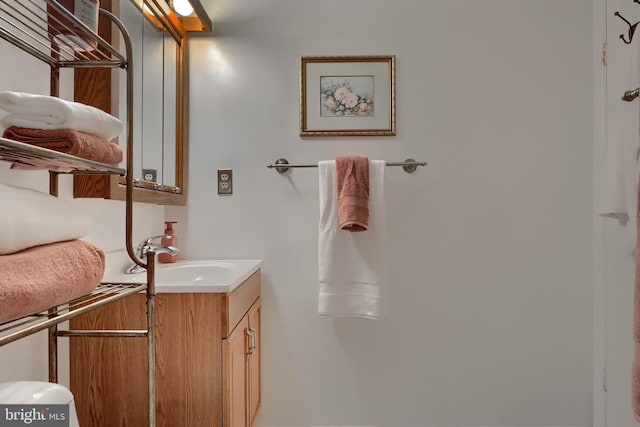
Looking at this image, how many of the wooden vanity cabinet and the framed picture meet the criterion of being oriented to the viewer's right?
1

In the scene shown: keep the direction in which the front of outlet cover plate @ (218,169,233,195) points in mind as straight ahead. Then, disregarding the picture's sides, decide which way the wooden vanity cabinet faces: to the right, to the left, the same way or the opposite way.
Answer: to the left

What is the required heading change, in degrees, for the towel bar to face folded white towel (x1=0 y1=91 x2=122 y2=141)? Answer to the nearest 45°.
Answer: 0° — it already faces it

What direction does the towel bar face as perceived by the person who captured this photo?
facing the viewer

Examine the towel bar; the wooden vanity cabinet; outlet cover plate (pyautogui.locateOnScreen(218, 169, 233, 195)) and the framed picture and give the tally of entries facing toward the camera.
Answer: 3

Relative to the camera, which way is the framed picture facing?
toward the camera

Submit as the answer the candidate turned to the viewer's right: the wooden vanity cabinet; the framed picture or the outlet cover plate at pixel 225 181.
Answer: the wooden vanity cabinet

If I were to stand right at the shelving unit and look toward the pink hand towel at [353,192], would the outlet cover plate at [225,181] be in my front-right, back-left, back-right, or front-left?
front-left

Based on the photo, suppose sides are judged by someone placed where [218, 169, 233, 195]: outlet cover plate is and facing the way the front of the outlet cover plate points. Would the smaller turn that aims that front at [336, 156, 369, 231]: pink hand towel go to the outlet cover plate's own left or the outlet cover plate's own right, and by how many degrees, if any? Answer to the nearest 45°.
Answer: approximately 45° to the outlet cover plate's own left

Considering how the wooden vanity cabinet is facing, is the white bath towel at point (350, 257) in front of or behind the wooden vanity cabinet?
in front

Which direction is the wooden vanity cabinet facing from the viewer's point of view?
to the viewer's right

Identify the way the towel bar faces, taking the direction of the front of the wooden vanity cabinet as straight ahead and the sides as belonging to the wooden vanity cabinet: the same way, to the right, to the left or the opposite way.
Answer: to the right

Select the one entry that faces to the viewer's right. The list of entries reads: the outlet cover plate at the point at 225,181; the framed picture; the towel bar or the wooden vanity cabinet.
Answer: the wooden vanity cabinet
